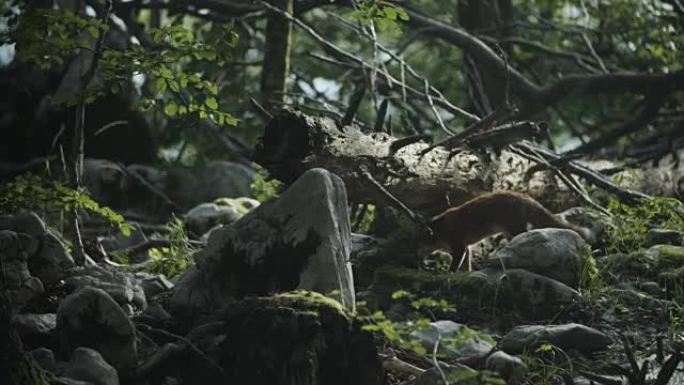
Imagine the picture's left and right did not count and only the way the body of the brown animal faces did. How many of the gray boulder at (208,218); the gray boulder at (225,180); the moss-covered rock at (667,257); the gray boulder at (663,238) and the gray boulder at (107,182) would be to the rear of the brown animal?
2

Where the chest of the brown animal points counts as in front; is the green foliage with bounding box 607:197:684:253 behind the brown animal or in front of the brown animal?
behind

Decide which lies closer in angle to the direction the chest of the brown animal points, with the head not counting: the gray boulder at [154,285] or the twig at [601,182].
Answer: the gray boulder

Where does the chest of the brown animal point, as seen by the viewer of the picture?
to the viewer's left

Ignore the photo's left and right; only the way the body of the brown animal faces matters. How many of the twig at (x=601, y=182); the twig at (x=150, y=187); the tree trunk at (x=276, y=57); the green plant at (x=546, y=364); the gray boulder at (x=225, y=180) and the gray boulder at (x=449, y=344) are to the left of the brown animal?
2

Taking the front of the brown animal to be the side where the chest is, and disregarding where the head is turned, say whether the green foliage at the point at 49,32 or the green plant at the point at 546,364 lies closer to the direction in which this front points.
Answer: the green foliage

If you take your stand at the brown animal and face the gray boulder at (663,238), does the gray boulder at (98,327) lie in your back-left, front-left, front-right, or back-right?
back-right

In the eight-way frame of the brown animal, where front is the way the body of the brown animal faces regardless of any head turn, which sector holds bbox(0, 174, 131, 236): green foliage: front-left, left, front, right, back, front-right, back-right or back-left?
front-left

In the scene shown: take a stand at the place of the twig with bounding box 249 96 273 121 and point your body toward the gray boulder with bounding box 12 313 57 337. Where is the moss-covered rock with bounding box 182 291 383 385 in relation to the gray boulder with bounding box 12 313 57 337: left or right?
left

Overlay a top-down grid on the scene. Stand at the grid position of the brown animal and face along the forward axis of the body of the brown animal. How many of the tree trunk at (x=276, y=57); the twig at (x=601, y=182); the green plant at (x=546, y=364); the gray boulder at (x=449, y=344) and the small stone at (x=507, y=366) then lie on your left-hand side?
3

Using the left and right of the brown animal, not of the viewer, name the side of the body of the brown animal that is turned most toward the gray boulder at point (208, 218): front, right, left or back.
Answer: front

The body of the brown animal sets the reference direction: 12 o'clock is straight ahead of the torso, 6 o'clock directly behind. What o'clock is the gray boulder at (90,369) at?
The gray boulder is roughly at 10 o'clock from the brown animal.

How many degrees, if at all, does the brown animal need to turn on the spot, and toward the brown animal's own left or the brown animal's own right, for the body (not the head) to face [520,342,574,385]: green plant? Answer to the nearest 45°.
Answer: approximately 90° to the brown animal's own left

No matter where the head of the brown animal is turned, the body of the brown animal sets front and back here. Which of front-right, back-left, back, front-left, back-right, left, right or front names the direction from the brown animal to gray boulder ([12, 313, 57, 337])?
front-left

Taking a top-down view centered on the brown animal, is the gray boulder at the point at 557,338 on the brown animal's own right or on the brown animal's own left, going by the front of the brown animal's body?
on the brown animal's own left
